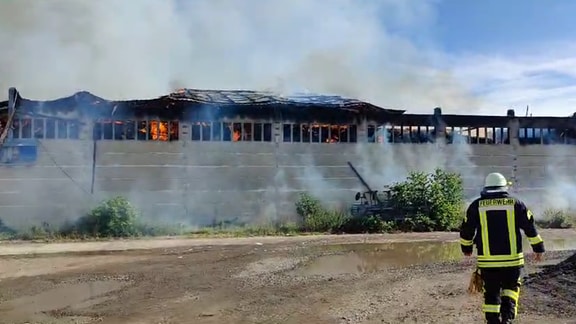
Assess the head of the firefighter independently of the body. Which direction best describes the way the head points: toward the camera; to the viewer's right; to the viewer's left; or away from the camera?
away from the camera

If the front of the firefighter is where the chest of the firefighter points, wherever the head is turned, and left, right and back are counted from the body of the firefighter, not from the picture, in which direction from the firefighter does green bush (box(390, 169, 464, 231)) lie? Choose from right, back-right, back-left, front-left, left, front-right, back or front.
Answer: front

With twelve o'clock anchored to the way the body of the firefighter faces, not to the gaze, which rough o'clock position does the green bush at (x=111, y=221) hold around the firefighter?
The green bush is roughly at 10 o'clock from the firefighter.

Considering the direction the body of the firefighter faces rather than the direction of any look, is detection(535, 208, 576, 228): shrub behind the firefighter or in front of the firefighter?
in front

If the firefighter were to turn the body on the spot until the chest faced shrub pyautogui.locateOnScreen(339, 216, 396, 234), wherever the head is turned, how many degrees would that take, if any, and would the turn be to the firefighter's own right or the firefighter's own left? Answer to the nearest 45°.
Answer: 0° — they already face it

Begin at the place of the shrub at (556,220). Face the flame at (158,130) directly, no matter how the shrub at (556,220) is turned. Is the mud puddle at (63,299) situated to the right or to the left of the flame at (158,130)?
left

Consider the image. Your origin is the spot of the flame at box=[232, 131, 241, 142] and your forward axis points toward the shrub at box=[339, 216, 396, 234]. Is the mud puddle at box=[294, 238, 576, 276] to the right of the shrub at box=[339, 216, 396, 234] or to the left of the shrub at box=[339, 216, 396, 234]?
right

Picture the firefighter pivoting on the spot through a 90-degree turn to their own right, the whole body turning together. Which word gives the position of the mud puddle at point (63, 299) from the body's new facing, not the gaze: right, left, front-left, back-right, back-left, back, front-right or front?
back

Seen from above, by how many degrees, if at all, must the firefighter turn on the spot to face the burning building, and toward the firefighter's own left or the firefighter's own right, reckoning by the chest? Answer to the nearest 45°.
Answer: approximately 45° to the firefighter's own left

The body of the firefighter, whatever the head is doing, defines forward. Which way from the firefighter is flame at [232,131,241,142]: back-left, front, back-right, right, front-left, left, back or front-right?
front-left

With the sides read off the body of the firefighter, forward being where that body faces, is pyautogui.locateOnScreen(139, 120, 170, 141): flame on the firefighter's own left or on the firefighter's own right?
on the firefighter's own left

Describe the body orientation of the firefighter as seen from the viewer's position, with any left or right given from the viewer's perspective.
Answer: facing away from the viewer
